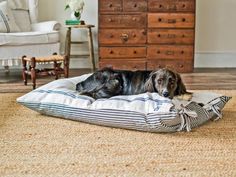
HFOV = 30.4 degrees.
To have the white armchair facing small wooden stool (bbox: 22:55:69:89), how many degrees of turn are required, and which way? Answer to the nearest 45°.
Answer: approximately 45° to its right

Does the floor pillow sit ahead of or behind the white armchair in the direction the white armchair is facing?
ahead

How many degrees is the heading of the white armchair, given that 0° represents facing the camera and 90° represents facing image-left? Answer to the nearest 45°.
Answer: approximately 315°

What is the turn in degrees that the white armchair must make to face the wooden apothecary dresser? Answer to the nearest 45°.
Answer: approximately 45° to its left

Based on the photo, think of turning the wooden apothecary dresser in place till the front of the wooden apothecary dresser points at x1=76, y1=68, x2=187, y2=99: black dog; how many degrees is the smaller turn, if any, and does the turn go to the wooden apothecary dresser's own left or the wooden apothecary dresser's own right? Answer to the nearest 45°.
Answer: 0° — it already faces it

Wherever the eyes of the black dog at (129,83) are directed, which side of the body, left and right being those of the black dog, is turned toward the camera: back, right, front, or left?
right

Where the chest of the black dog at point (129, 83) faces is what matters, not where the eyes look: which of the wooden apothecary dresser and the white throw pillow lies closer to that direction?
the wooden apothecary dresser

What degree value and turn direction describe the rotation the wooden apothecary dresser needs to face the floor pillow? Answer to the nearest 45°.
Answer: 0° — it already faces it

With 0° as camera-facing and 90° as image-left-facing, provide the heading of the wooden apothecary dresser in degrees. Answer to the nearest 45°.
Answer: approximately 0°

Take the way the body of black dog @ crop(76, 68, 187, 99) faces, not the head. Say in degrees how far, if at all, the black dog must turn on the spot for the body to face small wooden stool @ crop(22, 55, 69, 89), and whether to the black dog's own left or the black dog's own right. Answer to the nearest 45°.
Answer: approximately 135° to the black dog's own left

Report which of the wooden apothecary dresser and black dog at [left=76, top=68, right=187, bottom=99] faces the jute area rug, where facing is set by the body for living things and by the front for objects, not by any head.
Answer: the wooden apothecary dresser
